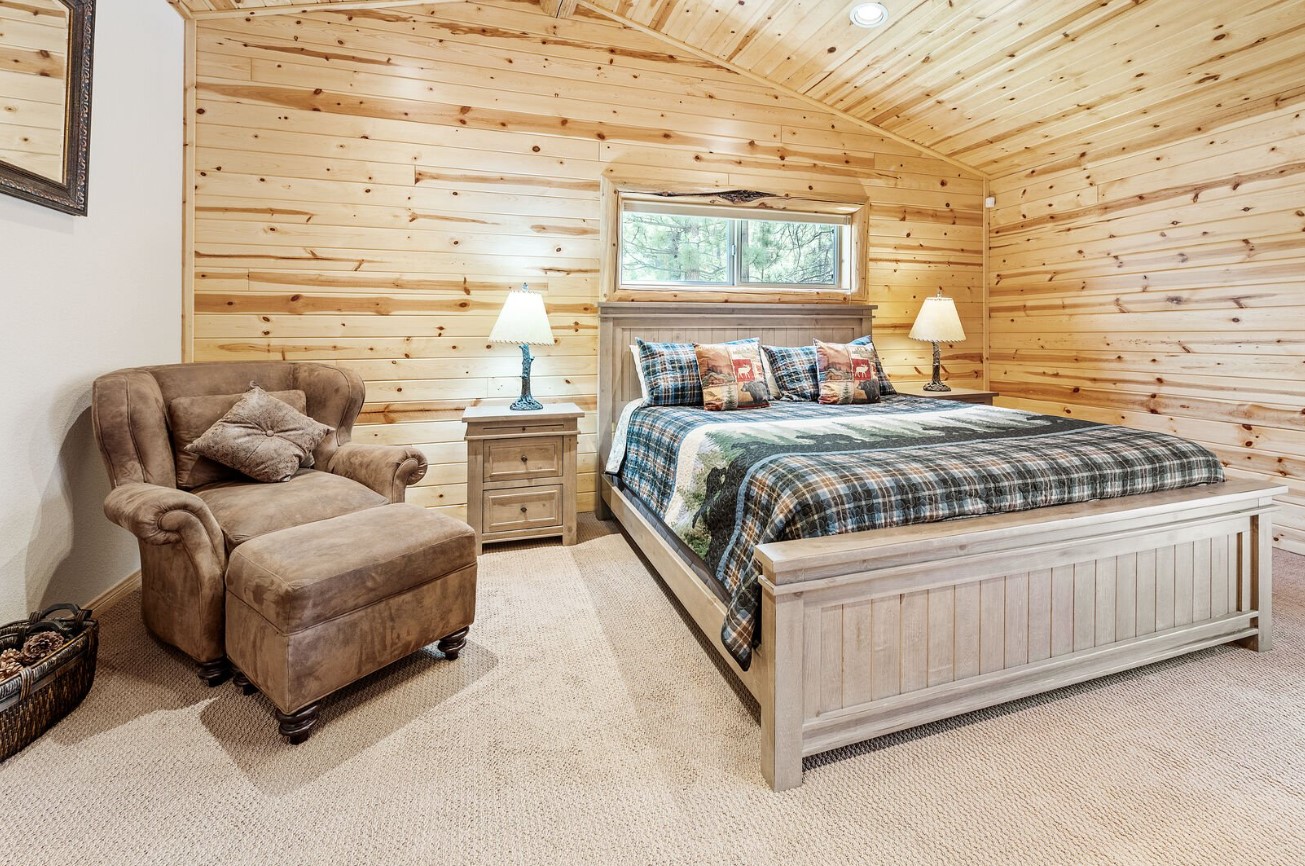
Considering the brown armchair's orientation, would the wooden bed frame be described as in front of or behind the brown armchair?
in front

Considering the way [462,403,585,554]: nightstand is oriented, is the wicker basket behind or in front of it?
in front

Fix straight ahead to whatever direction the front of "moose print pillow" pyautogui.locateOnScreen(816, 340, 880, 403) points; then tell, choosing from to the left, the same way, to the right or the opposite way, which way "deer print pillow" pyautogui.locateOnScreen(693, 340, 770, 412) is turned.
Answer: the same way

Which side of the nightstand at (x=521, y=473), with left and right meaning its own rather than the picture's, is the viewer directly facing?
front

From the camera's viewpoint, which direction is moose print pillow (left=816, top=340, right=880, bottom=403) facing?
toward the camera

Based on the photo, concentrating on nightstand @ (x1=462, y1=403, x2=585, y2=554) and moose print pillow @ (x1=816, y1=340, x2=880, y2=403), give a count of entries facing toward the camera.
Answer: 2

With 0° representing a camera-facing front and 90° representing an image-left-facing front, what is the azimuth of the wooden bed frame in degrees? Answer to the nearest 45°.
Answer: approximately 315°

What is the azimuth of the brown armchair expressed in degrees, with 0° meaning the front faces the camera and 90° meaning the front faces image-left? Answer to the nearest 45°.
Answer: approximately 315°

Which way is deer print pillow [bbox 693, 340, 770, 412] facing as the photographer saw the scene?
facing the viewer
